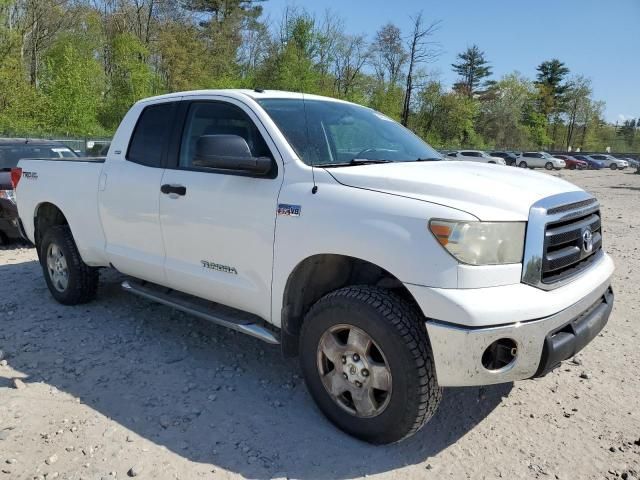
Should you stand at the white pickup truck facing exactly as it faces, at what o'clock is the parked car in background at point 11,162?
The parked car in background is roughly at 6 o'clock from the white pickup truck.

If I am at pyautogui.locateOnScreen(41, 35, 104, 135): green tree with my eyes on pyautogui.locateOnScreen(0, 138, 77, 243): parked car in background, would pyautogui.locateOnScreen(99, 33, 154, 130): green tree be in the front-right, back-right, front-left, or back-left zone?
back-left

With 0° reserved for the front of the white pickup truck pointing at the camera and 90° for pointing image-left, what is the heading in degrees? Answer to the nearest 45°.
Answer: approximately 315°

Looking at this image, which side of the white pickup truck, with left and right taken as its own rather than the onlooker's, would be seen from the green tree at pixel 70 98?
back

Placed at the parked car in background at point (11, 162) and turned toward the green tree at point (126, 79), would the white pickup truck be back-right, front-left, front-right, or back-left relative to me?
back-right

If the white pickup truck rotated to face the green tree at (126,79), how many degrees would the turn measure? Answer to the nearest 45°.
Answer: approximately 135° to its left

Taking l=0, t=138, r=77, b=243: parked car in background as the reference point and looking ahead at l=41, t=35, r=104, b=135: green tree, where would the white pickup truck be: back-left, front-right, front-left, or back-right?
back-right
